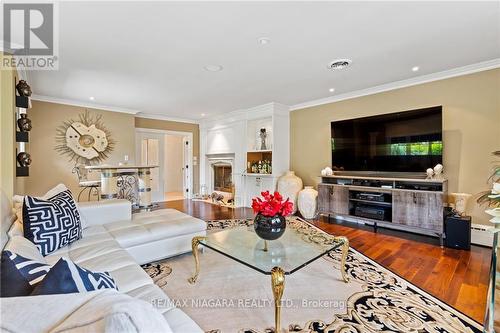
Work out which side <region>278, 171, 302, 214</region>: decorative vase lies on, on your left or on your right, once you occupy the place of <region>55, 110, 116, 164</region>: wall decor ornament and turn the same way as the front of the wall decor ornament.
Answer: on your left

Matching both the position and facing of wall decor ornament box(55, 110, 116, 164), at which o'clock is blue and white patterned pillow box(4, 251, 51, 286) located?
The blue and white patterned pillow is roughly at 12 o'clock from the wall decor ornament.

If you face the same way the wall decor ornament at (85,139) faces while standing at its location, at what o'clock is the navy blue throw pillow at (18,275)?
The navy blue throw pillow is roughly at 12 o'clock from the wall decor ornament.

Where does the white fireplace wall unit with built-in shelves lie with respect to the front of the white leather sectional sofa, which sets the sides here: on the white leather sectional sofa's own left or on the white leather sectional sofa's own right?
on the white leather sectional sofa's own left

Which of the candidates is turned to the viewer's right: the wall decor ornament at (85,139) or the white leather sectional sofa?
the white leather sectional sofa

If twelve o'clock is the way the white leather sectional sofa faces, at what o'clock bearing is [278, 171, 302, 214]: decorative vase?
The decorative vase is roughly at 11 o'clock from the white leather sectional sofa.

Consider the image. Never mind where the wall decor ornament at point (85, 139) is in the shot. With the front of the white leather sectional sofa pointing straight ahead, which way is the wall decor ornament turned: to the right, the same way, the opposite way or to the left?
to the right

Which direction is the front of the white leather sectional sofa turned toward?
to the viewer's right

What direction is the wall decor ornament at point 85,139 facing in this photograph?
toward the camera

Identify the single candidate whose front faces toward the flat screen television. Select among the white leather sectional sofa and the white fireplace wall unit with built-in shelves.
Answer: the white leather sectional sofa

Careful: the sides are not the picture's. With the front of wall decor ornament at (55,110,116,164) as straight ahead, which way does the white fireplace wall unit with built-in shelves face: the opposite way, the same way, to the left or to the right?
to the right

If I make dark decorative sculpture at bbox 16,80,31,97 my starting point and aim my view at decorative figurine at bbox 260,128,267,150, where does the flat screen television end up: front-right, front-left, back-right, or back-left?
front-right

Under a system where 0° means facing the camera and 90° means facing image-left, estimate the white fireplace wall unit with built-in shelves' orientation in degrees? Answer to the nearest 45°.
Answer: approximately 45°

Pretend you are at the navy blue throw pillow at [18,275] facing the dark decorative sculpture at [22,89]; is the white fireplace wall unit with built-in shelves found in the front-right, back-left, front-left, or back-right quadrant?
front-right

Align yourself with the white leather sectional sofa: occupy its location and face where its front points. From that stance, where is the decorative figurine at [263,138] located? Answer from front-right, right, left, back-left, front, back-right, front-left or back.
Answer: front-left
